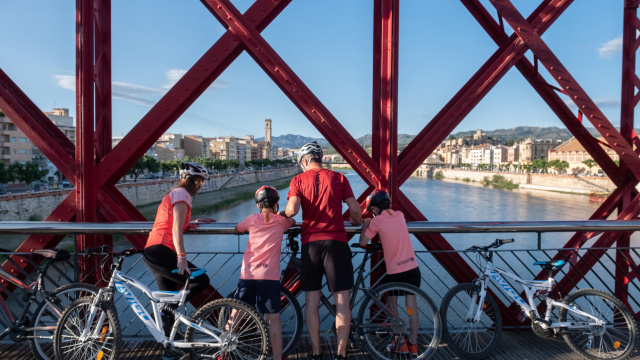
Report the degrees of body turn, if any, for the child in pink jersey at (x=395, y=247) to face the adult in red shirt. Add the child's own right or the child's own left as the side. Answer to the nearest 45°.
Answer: approximately 90° to the child's own left

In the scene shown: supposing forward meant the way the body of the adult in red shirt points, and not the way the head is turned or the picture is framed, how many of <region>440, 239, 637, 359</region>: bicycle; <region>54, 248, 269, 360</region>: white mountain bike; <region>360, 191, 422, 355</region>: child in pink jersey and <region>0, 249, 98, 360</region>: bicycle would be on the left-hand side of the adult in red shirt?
2

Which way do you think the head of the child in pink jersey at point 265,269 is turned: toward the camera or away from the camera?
away from the camera

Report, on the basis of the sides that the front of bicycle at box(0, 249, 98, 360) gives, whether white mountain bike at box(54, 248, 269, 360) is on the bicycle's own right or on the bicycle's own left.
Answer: on the bicycle's own left

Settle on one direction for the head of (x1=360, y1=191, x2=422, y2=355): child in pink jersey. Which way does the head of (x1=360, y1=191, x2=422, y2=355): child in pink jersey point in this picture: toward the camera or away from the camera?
away from the camera

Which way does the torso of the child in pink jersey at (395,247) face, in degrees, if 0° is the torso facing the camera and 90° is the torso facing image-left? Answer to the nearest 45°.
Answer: approximately 135°

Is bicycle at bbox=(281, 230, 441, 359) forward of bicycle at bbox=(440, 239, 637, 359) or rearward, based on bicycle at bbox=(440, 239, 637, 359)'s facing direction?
forward

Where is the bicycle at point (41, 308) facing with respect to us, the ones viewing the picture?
facing to the left of the viewer

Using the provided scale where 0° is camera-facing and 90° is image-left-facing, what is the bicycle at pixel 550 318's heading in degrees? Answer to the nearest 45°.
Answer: approximately 90°

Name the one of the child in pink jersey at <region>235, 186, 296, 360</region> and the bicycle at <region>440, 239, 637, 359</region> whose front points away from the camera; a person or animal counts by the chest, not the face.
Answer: the child in pink jersey

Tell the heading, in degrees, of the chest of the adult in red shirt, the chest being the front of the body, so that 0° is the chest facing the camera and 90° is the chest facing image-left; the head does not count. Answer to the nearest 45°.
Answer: approximately 180°
